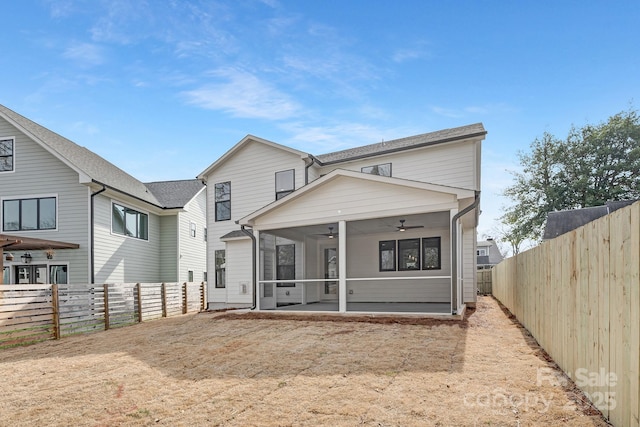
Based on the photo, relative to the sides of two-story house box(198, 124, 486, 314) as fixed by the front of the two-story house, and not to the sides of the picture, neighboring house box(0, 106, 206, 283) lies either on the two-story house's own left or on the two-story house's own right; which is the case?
on the two-story house's own left

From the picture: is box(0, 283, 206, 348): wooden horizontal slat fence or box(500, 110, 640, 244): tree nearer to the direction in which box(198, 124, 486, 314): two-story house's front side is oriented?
the tree

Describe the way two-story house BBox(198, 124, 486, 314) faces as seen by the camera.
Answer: facing away from the viewer

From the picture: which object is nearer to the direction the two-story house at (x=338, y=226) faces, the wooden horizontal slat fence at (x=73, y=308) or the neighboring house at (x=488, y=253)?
the neighboring house

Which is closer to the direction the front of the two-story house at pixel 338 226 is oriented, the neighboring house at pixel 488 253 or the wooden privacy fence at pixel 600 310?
the neighboring house
